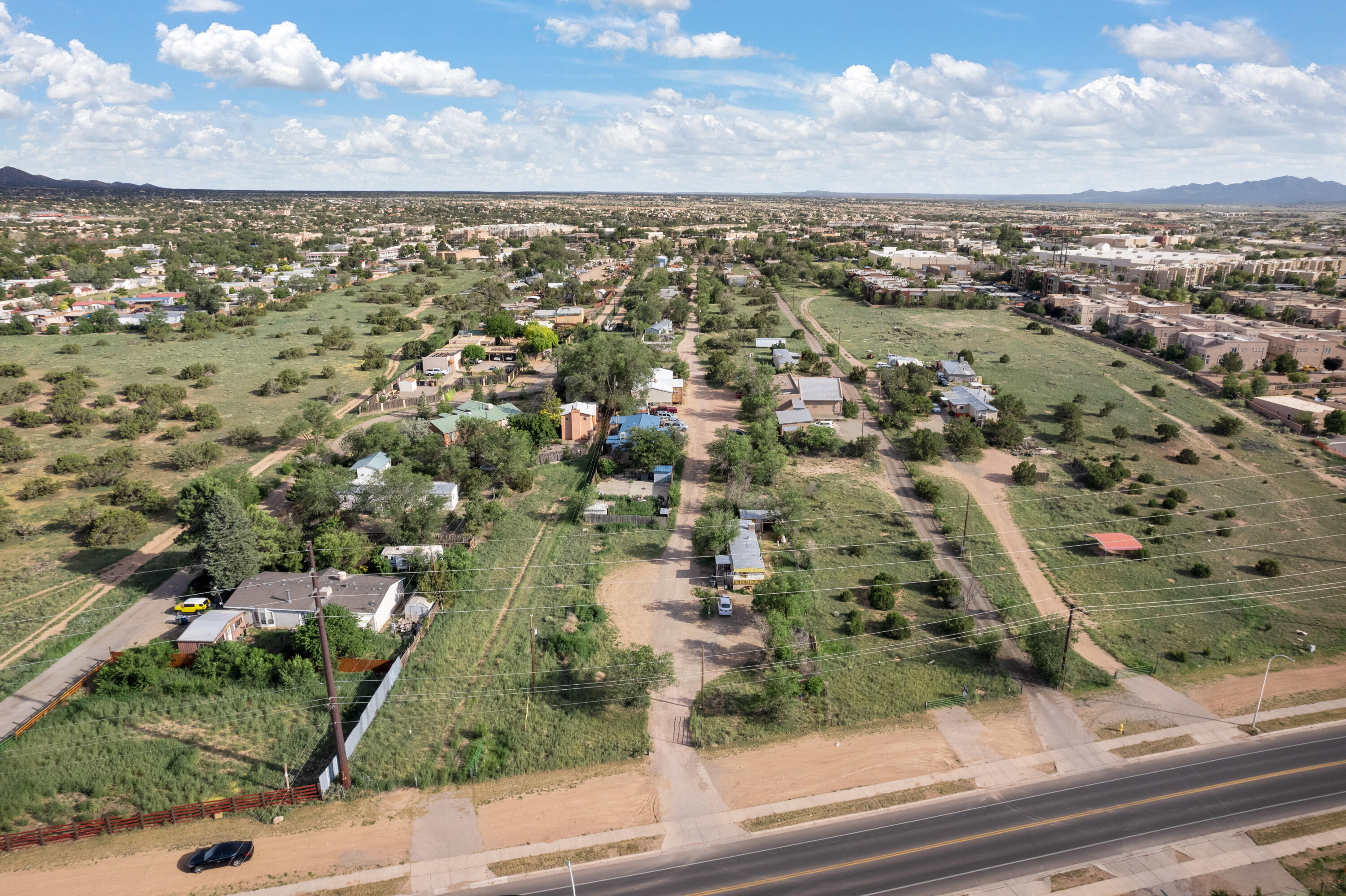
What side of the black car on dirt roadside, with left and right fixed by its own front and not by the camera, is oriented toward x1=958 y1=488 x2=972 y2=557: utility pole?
back

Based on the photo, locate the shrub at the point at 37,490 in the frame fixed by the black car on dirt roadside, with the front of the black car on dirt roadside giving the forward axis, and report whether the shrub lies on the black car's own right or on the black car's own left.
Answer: on the black car's own right

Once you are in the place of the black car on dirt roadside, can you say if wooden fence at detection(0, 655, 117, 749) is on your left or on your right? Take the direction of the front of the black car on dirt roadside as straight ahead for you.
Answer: on your right

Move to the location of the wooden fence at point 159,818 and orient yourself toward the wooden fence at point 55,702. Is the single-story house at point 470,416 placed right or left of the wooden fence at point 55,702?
right

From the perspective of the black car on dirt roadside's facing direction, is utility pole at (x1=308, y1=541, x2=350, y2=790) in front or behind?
behind

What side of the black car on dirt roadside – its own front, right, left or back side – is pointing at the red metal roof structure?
back

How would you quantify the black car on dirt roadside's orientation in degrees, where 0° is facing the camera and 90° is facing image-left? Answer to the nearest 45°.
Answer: approximately 90°

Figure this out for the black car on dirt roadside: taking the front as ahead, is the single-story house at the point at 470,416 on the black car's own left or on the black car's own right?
on the black car's own right

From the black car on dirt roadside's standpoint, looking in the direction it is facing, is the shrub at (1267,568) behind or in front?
behind

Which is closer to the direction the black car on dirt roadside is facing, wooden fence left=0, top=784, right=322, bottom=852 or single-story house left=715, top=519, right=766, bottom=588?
the wooden fence

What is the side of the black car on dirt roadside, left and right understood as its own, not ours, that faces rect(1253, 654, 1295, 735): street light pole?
back

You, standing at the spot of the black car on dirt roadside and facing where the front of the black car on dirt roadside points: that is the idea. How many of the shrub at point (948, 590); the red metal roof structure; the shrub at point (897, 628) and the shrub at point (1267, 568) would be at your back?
4
